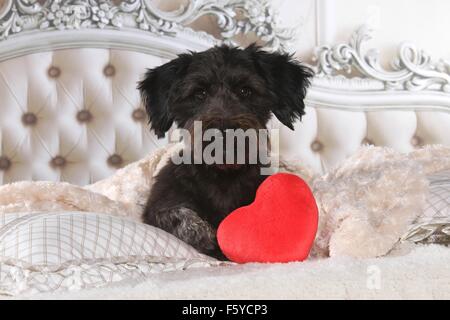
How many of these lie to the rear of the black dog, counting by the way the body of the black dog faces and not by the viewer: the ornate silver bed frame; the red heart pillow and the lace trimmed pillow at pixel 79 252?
1

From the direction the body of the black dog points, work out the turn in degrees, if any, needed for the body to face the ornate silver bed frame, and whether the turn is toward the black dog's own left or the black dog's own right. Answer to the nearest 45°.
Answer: approximately 180°

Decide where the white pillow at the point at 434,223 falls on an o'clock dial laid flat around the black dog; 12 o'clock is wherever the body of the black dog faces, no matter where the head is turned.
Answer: The white pillow is roughly at 10 o'clock from the black dog.

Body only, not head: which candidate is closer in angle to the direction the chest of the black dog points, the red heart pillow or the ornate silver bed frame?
the red heart pillow

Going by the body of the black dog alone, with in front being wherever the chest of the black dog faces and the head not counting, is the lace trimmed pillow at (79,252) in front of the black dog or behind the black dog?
in front

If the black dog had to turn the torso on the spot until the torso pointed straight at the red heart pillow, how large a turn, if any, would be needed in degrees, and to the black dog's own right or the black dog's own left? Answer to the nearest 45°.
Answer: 0° — it already faces it

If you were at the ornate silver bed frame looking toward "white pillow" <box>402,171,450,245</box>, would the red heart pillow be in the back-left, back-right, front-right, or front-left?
front-right

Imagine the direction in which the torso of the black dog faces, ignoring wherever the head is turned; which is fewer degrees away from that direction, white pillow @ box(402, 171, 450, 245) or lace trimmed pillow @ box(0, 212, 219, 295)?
the lace trimmed pillow

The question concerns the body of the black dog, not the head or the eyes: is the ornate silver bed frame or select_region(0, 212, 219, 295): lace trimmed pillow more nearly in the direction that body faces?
the lace trimmed pillow

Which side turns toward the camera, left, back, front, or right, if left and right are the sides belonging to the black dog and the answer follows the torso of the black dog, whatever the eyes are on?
front

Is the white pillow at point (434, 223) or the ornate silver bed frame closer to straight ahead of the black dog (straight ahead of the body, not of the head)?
the white pillow
